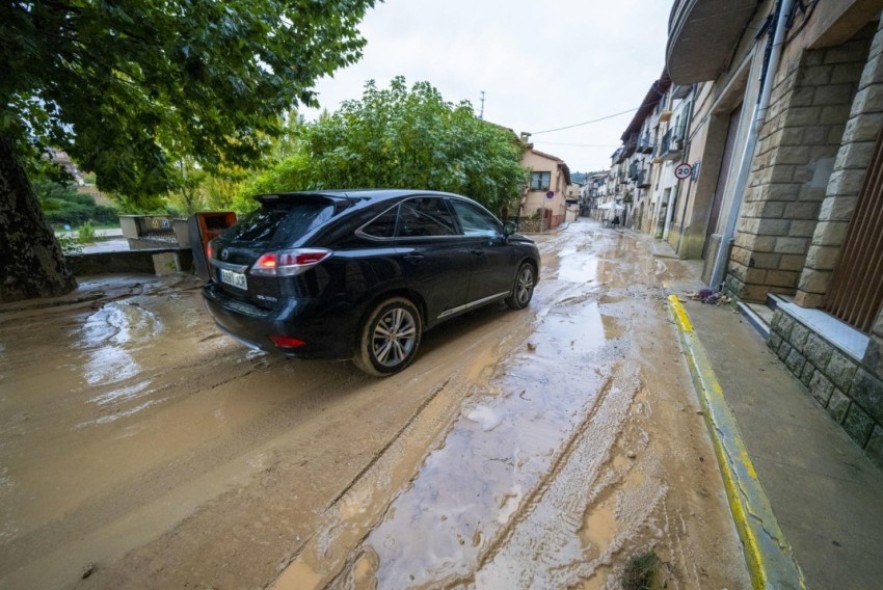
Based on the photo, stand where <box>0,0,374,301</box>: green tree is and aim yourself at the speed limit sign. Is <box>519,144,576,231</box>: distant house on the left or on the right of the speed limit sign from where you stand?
left

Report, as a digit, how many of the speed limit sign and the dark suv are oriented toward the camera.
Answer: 1

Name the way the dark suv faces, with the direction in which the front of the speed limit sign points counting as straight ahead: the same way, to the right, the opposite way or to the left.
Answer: the opposite way

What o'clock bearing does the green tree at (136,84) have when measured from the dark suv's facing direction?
The green tree is roughly at 9 o'clock from the dark suv.

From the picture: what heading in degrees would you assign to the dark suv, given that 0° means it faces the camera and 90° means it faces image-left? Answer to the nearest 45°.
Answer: approximately 225°

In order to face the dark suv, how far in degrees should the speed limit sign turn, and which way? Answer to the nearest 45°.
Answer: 0° — it already faces it

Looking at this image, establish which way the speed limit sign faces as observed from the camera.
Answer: facing the viewer

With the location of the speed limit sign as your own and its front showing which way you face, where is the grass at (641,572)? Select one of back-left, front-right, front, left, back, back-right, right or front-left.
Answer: front

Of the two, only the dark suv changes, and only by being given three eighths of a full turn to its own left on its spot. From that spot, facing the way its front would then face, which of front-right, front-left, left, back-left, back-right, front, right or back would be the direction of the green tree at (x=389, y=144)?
right

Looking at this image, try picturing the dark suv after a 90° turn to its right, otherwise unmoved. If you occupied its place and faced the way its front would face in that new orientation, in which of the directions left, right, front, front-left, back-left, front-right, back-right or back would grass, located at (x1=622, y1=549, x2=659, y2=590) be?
front

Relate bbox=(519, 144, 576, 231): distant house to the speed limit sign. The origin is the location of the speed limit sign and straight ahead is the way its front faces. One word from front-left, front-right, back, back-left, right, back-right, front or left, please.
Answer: back-right

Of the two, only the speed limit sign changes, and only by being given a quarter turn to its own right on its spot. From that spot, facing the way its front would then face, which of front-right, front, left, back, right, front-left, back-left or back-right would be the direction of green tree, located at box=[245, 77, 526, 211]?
front-left

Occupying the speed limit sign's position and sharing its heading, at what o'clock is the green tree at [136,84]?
The green tree is roughly at 1 o'clock from the speed limit sign.
